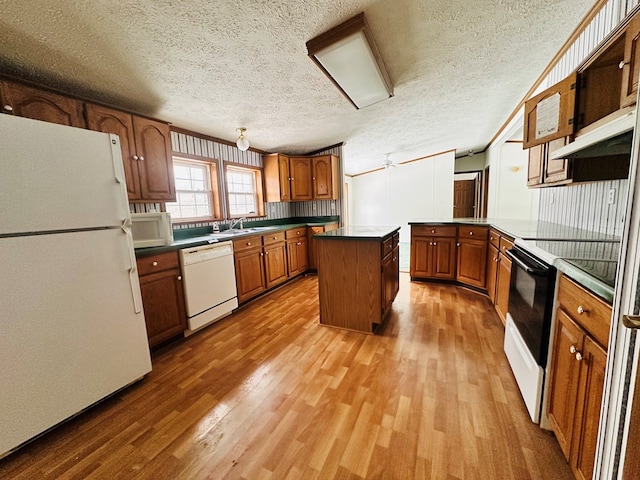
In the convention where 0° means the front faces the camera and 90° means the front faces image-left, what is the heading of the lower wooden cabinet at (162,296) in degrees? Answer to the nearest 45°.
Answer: approximately 315°

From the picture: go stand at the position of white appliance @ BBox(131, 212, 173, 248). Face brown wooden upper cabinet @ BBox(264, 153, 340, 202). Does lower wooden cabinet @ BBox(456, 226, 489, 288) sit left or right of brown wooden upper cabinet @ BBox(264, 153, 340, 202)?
right

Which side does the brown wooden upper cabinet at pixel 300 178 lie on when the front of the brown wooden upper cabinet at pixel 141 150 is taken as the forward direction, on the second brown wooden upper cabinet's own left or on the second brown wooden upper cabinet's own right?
on the second brown wooden upper cabinet's own left

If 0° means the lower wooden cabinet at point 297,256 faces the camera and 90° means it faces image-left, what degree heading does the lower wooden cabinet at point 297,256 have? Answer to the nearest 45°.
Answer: approximately 315°

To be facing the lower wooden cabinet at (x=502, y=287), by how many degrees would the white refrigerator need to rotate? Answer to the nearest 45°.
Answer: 0° — it already faces it

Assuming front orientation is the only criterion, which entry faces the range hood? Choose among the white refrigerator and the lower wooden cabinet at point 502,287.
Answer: the white refrigerator

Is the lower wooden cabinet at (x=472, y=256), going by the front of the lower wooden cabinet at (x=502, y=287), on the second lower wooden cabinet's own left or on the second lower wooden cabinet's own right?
on the second lower wooden cabinet's own right

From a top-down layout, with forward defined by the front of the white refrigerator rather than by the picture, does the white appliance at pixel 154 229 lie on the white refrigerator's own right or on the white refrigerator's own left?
on the white refrigerator's own left

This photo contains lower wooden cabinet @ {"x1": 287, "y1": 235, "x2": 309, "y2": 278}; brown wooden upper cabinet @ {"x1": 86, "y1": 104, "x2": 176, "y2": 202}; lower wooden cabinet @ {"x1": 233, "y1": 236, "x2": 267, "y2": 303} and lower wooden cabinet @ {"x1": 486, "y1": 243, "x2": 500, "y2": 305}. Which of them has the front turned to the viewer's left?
lower wooden cabinet @ {"x1": 486, "y1": 243, "x2": 500, "y2": 305}
